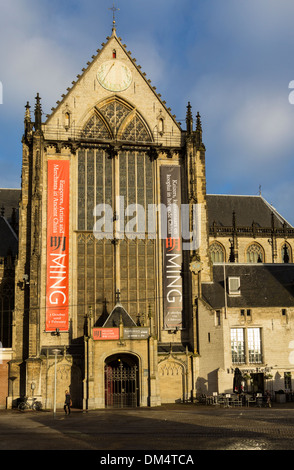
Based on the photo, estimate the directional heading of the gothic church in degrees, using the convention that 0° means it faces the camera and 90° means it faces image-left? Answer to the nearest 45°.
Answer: approximately 0°

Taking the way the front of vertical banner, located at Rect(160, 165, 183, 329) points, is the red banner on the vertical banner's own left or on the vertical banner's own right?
on the vertical banner's own right

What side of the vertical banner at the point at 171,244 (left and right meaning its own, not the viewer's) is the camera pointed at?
front

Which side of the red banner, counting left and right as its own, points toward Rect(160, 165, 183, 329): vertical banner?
left

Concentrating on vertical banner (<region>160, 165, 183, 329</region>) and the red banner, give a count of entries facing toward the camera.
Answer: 2

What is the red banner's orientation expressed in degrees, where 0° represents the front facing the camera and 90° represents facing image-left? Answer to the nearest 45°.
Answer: approximately 0°
